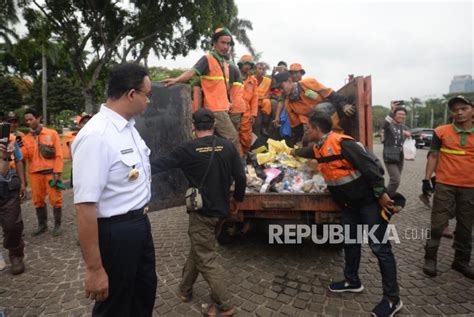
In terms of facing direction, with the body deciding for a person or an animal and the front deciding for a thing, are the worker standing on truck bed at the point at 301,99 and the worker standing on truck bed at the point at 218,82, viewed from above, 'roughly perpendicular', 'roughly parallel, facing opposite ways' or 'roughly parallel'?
roughly perpendicular

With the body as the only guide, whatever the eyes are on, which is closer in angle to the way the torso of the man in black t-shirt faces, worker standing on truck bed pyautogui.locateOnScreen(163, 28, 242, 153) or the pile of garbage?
the worker standing on truck bed

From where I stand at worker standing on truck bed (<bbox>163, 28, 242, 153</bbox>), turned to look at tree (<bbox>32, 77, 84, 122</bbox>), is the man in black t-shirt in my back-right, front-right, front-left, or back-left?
back-left

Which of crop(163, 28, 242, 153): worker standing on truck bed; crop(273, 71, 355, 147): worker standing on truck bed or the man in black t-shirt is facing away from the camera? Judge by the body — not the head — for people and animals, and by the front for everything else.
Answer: the man in black t-shirt

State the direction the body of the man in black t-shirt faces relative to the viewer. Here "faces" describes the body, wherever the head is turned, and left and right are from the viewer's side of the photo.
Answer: facing away from the viewer

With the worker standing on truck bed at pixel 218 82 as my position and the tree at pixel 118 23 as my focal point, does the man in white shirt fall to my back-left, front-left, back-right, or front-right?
back-left

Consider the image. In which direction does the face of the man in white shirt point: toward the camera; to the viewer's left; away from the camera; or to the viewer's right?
to the viewer's right
